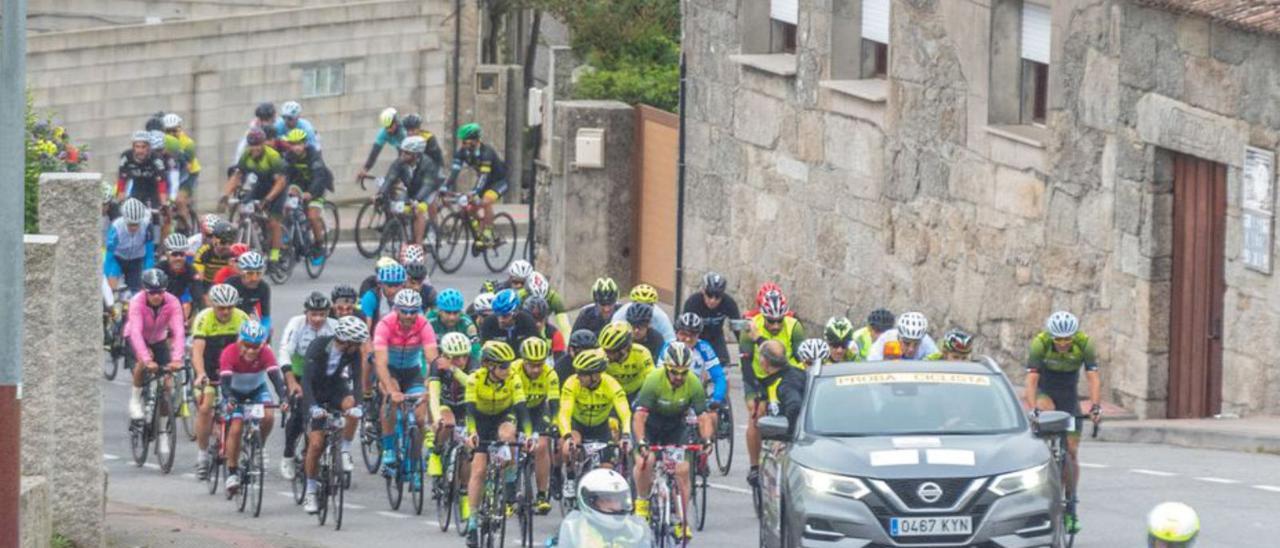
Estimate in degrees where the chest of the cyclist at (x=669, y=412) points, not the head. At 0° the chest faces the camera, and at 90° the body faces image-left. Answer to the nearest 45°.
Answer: approximately 0°

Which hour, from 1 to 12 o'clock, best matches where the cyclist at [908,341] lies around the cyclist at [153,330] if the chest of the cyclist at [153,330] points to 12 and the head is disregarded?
the cyclist at [908,341] is roughly at 10 o'clock from the cyclist at [153,330].

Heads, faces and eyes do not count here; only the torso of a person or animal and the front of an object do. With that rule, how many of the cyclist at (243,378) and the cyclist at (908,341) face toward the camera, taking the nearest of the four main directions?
2

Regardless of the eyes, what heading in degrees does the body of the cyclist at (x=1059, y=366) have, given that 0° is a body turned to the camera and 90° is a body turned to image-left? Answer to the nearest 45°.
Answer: approximately 0°

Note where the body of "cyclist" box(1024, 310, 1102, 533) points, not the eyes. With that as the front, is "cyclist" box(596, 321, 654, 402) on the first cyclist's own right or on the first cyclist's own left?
on the first cyclist's own right
